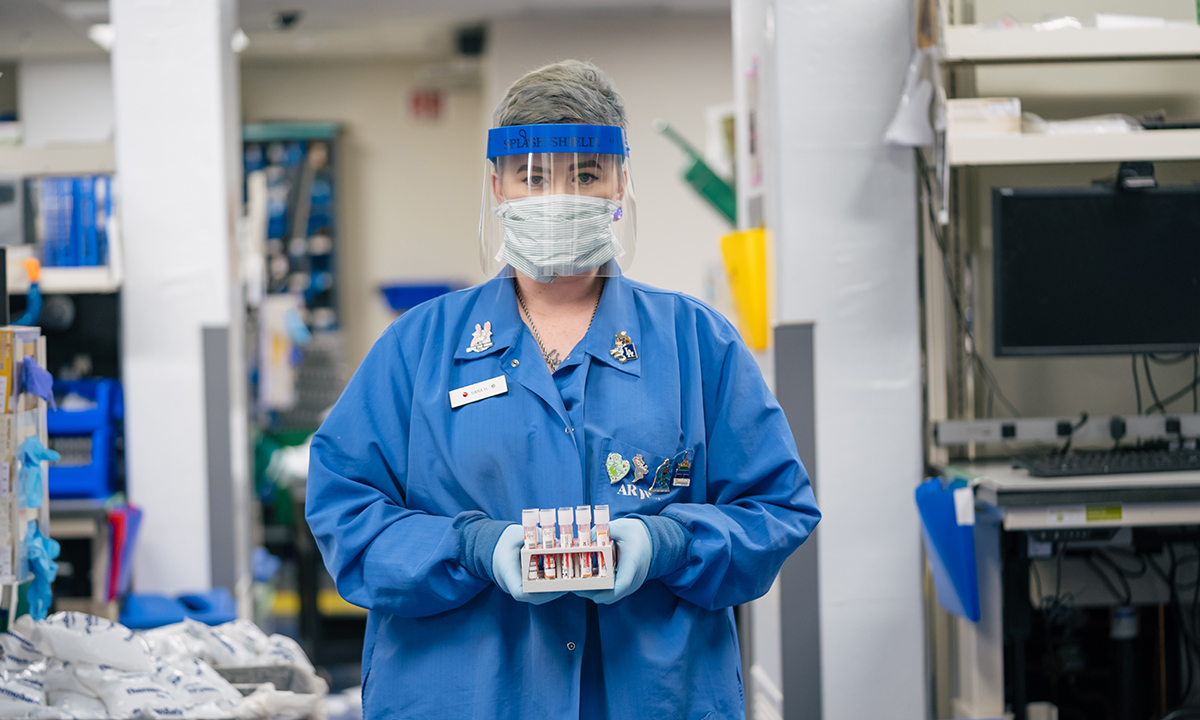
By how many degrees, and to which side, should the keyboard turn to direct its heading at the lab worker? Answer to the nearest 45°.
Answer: approximately 45° to its right

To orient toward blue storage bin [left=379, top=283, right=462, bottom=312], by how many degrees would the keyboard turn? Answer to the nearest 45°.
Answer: approximately 135° to its right

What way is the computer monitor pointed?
toward the camera

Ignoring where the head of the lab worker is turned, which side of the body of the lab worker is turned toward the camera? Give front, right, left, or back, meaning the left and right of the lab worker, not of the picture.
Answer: front

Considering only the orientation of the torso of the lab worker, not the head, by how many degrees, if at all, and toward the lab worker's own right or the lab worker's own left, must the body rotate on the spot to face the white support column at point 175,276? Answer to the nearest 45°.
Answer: approximately 135° to the lab worker's own right

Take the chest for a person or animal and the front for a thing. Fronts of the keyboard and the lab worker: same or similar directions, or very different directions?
same or similar directions

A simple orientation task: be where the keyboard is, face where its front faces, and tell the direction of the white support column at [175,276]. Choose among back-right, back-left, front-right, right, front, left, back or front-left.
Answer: right

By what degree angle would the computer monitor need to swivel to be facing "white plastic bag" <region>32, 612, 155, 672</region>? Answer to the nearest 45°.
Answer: approximately 45° to its right

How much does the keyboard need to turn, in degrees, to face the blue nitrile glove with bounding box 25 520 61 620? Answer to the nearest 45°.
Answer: approximately 45° to its right

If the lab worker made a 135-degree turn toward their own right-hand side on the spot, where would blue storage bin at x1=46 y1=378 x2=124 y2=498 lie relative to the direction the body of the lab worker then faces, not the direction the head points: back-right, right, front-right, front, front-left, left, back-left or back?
front

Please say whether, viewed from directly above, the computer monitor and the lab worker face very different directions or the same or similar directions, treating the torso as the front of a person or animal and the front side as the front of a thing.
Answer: same or similar directions

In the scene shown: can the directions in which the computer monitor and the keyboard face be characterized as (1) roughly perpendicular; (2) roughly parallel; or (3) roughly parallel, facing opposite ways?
roughly parallel

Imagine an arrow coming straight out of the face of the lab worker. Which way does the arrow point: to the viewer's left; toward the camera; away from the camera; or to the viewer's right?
toward the camera
